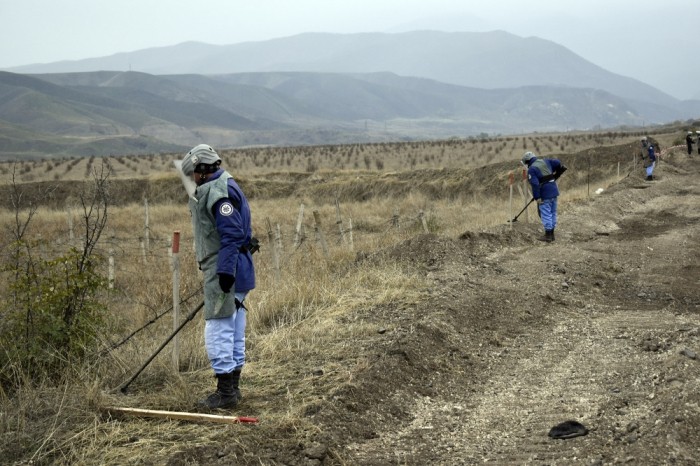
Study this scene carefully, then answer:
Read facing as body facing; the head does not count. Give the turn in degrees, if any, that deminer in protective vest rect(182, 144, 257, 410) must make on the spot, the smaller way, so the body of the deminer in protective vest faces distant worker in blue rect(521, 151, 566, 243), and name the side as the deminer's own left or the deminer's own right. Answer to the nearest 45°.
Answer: approximately 135° to the deminer's own right

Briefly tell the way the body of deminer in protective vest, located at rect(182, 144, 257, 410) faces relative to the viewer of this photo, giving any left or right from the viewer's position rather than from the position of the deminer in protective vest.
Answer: facing to the left of the viewer
